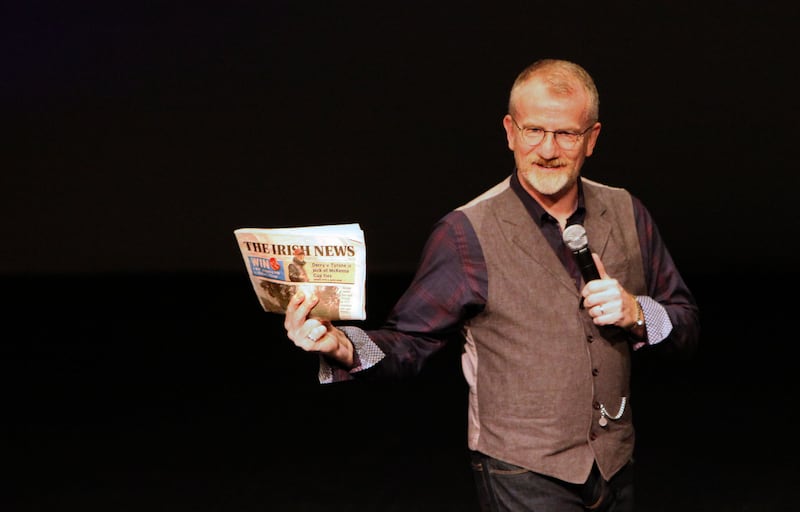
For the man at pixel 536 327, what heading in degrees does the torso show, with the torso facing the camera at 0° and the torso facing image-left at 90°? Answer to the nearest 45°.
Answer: approximately 315°
